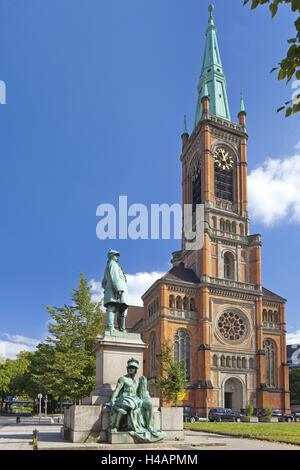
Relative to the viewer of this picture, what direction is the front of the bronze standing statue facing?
facing the viewer and to the right of the viewer

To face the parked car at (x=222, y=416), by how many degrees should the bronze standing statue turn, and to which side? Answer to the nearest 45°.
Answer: approximately 135° to its left
